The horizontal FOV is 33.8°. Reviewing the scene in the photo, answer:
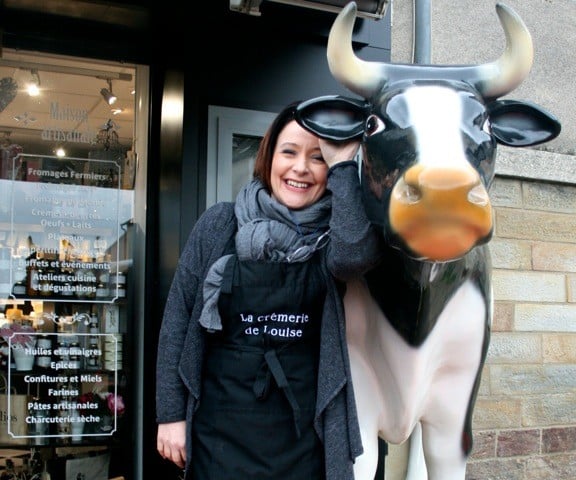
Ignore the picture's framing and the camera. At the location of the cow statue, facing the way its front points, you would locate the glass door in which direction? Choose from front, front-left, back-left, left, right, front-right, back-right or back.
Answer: back-right

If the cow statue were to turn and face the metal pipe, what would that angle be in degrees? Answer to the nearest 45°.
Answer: approximately 180°

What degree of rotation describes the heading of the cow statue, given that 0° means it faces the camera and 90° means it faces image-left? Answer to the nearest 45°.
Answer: approximately 0°

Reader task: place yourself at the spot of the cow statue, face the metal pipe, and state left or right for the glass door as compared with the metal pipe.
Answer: left

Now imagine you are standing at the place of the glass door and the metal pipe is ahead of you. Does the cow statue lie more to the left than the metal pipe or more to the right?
right
